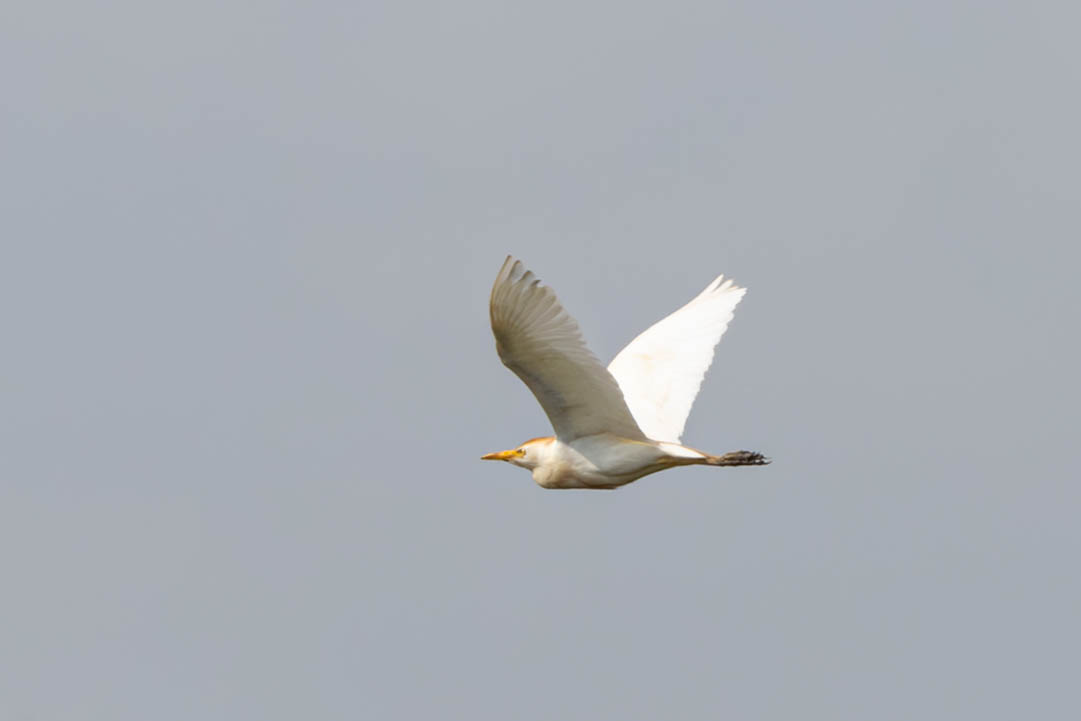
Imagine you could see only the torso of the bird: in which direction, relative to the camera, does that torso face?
to the viewer's left
